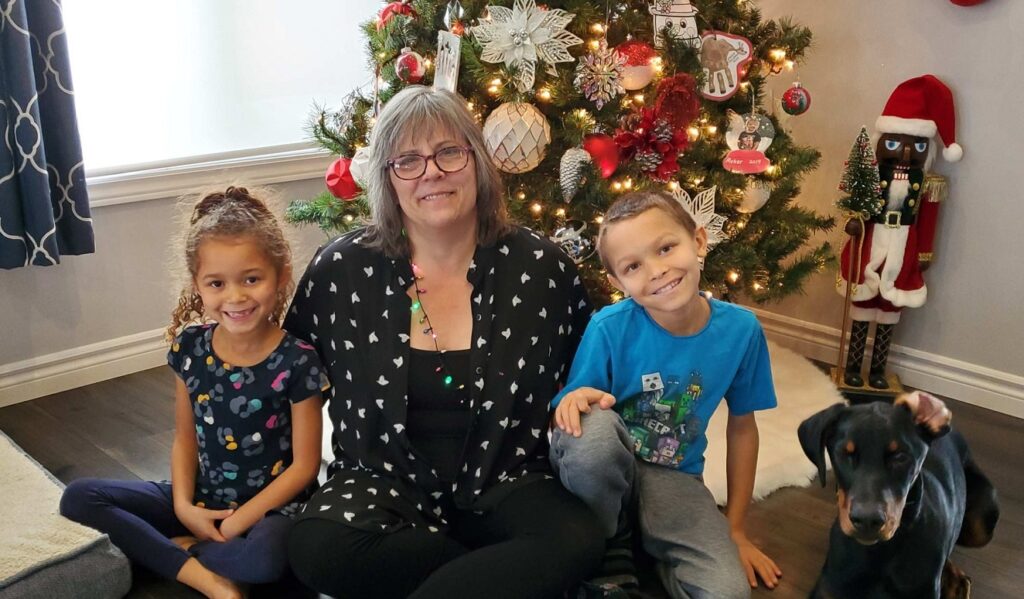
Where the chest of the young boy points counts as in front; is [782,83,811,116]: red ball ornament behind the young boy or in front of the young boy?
behind

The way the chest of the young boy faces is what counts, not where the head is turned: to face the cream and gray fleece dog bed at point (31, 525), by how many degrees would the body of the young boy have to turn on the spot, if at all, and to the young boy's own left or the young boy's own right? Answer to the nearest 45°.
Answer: approximately 90° to the young boy's own right

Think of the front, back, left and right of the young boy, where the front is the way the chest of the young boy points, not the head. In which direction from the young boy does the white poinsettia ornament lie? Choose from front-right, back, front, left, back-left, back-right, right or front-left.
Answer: back

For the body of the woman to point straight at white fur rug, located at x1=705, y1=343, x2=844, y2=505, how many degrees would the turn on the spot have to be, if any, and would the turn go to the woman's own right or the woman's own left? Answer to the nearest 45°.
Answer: approximately 135° to the woman's own left

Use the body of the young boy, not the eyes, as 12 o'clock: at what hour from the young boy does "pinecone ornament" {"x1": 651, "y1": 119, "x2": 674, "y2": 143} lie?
The pinecone ornament is roughly at 6 o'clock from the young boy.

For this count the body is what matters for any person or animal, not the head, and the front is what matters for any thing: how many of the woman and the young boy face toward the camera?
2

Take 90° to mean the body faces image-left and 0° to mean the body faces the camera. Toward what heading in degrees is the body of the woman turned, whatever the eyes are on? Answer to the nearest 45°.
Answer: approximately 0°

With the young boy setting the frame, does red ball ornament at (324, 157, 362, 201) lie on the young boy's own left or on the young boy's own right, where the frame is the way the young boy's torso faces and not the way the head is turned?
on the young boy's own right
